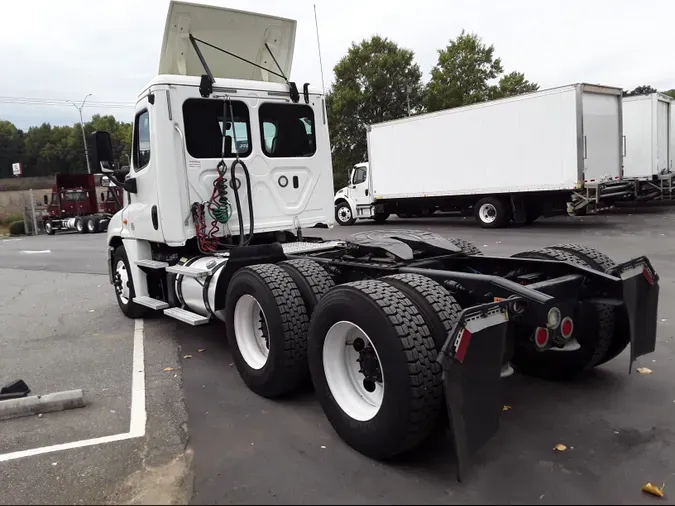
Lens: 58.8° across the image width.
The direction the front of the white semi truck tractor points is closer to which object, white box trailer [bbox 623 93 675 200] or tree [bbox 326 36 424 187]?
the tree

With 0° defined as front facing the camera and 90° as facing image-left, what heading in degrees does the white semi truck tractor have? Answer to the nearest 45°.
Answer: approximately 135°

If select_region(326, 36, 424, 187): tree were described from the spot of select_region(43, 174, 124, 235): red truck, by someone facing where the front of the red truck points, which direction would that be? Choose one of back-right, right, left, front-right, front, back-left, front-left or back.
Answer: back-right

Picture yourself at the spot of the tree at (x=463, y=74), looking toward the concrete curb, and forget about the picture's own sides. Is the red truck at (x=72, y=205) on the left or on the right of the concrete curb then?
right

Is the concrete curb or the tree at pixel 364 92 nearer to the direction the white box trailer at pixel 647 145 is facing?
the tree

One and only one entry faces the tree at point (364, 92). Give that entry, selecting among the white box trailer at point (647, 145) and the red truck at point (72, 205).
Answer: the white box trailer

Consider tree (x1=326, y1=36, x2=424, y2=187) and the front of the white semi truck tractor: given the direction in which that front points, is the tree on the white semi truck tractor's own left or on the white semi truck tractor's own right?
on the white semi truck tractor's own right

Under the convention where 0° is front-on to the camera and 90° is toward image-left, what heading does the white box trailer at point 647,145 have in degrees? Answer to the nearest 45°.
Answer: approximately 135°

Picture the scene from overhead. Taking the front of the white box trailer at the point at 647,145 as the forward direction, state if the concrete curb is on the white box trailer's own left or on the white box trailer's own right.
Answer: on the white box trailer's own left

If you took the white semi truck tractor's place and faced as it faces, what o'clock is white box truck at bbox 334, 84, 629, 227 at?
The white box truck is roughly at 2 o'clock from the white semi truck tractor.

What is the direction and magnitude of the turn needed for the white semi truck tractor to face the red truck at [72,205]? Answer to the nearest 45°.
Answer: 0° — it already faces it
